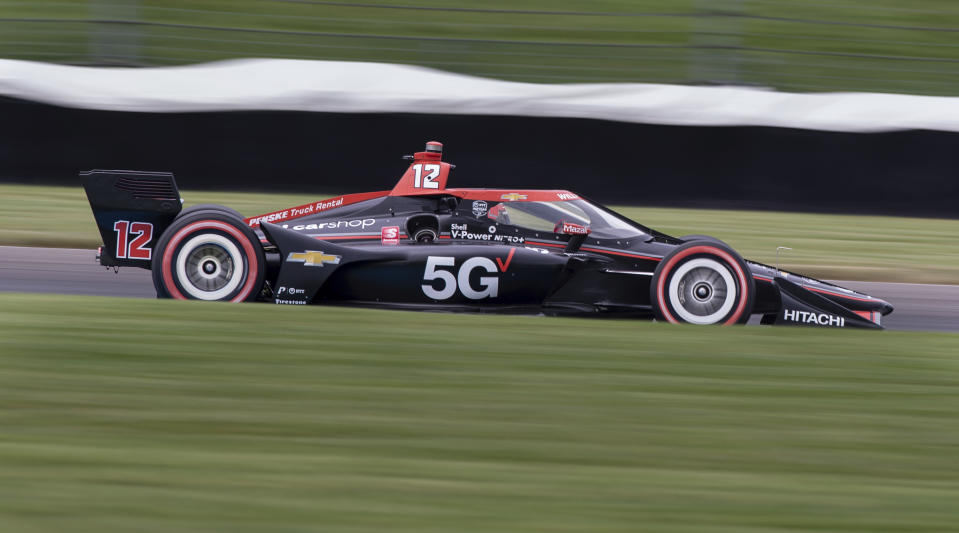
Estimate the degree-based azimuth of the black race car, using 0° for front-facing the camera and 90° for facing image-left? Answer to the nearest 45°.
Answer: approximately 270°
